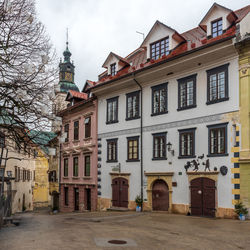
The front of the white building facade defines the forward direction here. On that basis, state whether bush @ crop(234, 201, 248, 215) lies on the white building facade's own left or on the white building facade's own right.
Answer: on the white building facade's own left

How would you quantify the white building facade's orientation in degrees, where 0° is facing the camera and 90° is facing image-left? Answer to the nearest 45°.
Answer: approximately 45°

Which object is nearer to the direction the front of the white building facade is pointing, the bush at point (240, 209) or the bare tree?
the bare tree

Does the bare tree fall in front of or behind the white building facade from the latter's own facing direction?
in front
